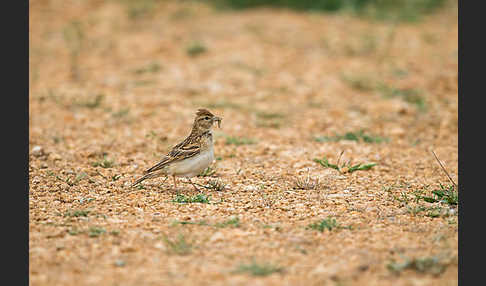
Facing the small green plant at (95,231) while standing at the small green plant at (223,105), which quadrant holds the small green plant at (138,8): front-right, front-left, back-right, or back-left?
back-right

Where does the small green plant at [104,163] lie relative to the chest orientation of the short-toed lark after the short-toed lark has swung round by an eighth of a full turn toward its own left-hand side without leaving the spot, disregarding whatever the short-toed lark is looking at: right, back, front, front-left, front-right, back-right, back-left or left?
left

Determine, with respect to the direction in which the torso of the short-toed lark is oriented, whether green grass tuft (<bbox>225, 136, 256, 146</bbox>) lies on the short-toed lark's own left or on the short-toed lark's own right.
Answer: on the short-toed lark's own left

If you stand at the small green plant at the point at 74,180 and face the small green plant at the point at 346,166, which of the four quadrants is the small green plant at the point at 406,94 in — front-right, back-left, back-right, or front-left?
front-left

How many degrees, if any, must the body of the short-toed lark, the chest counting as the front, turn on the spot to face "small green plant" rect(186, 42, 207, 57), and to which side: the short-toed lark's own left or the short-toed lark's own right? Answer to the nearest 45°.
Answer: approximately 90° to the short-toed lark's own left

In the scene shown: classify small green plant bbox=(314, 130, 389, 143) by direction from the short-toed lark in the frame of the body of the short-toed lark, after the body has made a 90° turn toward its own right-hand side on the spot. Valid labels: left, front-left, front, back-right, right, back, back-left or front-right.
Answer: back-left

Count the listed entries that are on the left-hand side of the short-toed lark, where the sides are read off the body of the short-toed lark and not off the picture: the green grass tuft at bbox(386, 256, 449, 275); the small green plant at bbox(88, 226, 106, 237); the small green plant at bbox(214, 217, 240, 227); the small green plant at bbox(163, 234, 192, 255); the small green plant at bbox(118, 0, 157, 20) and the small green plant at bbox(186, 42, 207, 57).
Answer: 2

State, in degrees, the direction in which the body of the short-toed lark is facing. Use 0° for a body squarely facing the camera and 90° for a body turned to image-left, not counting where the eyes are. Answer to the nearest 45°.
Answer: approximately 270°

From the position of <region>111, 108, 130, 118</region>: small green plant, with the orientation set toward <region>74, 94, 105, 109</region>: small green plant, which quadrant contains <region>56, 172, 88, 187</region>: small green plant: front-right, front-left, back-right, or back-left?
back-left

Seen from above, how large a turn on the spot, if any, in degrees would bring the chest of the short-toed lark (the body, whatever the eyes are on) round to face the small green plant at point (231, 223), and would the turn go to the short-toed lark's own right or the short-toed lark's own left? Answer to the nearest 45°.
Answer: approximately 90° to the short-toed lark's own right

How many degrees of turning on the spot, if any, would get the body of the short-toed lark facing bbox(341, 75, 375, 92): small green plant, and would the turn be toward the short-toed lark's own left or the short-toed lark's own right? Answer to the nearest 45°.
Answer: approximately 45° to the short-toed lark's own left

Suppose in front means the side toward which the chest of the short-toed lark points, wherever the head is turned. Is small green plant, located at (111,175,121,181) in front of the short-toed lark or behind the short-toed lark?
behind

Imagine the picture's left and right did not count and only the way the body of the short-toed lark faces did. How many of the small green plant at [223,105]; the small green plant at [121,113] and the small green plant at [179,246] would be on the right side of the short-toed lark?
1
